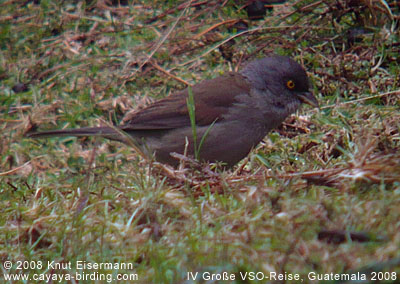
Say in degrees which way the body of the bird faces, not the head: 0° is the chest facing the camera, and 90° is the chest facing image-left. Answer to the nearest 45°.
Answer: approximately 270°
